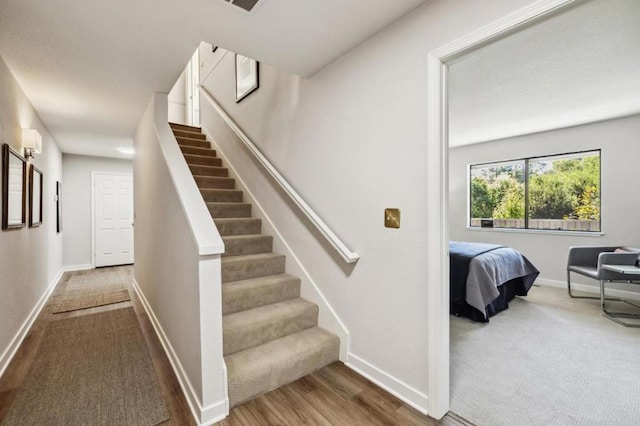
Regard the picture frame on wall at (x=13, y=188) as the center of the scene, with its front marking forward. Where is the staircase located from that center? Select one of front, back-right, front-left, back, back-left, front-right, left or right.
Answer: front-right

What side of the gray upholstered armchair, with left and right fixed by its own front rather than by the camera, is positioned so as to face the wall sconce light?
front

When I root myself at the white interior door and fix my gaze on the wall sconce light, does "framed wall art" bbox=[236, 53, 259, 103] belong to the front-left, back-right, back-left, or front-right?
front-left

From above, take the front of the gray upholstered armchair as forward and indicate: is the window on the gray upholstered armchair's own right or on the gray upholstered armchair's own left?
on the gray upholstered armchair's own right

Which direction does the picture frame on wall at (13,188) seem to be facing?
to the viewer's right

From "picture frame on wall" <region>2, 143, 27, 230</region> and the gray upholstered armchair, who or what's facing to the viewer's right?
the picture frame on wall

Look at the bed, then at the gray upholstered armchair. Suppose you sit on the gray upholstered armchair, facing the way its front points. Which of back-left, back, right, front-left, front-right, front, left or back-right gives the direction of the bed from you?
front

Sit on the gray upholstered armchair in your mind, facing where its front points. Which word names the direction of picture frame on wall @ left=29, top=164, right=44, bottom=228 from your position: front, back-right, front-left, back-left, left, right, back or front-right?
front

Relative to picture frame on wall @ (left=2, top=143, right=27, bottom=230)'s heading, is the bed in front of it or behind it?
in front

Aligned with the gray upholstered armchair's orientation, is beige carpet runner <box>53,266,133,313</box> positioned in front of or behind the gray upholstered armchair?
in front
